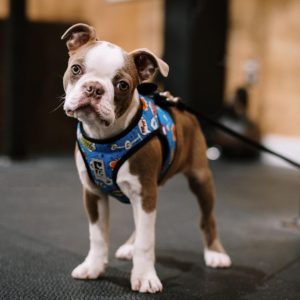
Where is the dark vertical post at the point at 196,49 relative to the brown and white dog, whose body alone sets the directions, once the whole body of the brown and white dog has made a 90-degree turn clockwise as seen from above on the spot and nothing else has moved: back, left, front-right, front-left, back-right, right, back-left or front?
front-right

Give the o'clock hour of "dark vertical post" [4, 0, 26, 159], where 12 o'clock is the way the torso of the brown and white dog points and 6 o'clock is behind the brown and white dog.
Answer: The dark vertical post is roughly at 4 o'clock from the brown and white dog.
